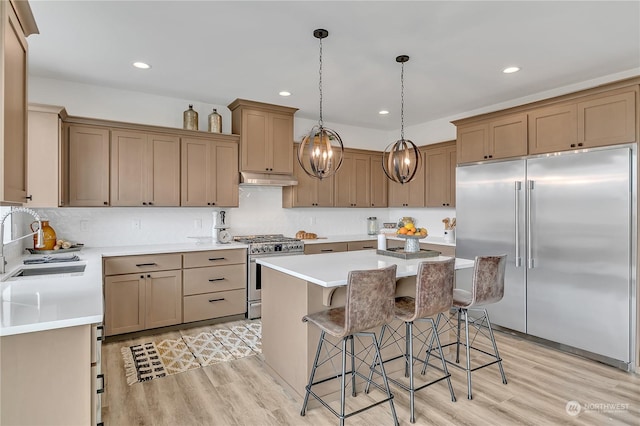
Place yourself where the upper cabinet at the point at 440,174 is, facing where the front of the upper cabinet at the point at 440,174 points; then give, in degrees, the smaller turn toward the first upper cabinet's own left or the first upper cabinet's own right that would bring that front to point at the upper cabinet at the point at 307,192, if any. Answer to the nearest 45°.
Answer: approximately 45° to the first upper cabinet's own right

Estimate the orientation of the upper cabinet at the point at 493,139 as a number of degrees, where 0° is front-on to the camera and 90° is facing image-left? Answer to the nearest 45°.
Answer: approximately 45°

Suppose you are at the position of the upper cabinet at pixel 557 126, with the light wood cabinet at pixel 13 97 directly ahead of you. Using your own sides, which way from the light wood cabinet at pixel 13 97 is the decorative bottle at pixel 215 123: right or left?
right

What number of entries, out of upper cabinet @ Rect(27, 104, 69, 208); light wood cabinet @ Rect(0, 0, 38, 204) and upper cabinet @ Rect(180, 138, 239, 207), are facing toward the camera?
1

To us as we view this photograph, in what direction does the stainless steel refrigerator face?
facing the viewer and to the left of the viewer

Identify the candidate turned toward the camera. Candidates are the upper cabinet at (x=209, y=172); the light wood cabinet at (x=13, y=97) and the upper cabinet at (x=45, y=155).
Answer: the upper cabinet at (x=209, y=172)

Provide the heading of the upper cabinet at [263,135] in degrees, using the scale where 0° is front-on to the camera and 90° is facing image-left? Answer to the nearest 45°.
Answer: approximately 315°

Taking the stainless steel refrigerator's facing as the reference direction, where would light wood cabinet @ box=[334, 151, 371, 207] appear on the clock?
The light wood cabinet is roughly at 2 o'clock from the stainless steel refrigerator.

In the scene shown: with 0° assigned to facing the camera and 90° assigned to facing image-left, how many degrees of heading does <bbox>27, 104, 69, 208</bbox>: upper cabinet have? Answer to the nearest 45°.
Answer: approximately 270°

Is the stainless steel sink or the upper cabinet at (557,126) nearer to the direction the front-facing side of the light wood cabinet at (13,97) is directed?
the upper cabinet

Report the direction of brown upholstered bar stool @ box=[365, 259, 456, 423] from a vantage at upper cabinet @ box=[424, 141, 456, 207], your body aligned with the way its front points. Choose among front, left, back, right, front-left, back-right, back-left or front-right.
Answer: front-left

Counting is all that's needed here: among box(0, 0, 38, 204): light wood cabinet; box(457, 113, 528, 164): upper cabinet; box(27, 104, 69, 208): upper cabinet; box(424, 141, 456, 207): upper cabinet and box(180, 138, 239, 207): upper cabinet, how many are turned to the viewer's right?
2

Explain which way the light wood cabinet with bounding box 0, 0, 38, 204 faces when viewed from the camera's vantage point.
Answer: facing to the right of the viewer

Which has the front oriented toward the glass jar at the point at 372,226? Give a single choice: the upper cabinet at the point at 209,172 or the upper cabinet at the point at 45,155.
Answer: the upper cabinet at the point at 45,155
